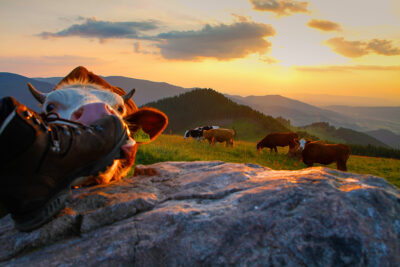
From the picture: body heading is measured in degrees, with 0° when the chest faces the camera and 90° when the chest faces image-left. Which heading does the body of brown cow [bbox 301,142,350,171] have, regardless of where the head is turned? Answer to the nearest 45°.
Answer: approximately 90°

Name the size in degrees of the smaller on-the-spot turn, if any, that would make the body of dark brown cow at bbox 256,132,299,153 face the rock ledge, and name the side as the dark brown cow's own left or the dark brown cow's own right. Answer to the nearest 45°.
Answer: approximately 90° to the dark brown cow's own left

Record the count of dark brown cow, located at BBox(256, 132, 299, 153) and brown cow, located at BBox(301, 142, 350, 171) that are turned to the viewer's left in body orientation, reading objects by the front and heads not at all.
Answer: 2

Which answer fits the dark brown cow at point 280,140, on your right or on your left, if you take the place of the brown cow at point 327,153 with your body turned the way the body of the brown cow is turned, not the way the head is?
on your right

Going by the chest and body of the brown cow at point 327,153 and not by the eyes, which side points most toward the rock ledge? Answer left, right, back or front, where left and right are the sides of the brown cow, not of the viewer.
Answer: left

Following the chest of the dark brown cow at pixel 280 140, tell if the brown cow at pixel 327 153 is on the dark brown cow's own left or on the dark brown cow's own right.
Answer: on the dark brown cow's own left
